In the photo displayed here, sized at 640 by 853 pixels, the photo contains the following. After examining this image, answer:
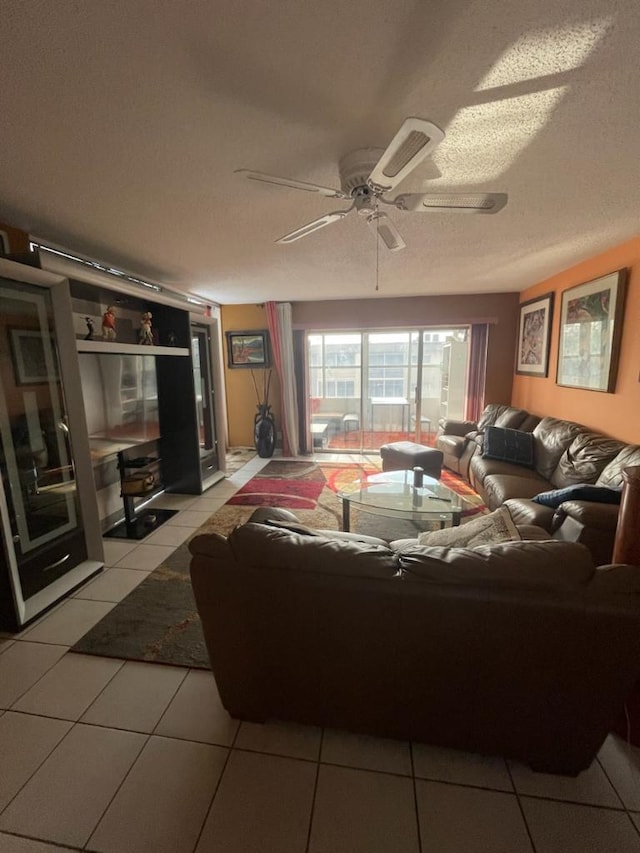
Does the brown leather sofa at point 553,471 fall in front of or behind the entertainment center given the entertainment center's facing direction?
in front

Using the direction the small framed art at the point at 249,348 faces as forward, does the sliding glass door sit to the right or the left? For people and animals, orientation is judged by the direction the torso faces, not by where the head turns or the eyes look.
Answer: on its left

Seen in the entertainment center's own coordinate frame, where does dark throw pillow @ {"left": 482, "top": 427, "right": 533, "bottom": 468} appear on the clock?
The dark throw pillow is roughly at 11 o'clock from the entertainment center.

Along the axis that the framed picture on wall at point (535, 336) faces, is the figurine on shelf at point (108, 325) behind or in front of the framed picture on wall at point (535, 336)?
in front

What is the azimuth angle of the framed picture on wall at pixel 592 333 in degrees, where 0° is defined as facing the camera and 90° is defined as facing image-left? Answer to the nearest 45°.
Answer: approximately 45°

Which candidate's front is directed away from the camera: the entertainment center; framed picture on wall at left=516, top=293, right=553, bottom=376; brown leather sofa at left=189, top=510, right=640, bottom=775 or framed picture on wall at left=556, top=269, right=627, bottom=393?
the brown leather sofa

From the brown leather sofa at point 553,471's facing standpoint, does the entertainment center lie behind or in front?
in front

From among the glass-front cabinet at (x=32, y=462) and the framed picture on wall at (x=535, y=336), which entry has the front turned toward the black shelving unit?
the framed picture on wall

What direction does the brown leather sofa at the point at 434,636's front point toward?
away from the camera

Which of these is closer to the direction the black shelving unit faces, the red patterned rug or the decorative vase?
the red patterned rug

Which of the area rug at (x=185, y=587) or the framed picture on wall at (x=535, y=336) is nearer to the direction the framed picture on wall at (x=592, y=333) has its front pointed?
the area rug
